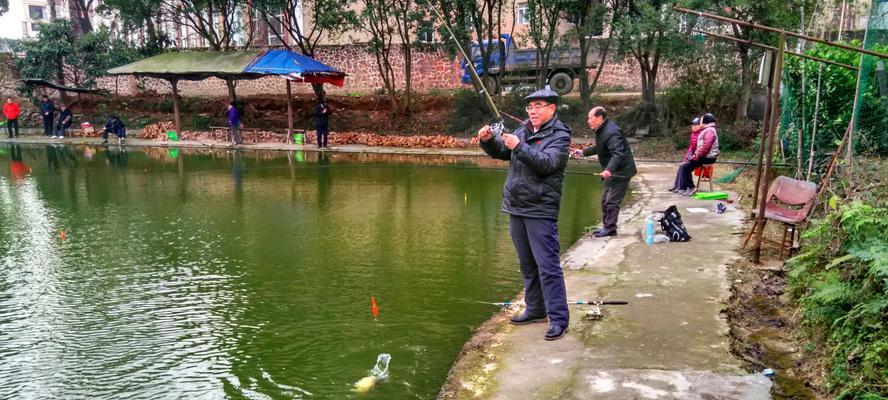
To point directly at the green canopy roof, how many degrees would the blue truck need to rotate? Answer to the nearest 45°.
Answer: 0° — it already faces it

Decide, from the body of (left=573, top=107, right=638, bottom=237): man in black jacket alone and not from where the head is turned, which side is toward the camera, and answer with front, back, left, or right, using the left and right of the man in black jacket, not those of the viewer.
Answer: left

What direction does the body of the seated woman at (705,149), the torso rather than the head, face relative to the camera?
to the viewer's left

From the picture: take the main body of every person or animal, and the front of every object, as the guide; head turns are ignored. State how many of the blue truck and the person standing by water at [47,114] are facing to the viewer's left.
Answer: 1

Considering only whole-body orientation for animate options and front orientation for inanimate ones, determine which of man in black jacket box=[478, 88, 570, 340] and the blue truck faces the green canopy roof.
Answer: the blue truck

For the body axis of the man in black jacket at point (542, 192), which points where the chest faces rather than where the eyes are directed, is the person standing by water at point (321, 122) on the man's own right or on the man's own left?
on the man's own right

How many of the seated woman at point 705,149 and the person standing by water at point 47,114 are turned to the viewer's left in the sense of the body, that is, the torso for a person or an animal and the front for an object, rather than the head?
1

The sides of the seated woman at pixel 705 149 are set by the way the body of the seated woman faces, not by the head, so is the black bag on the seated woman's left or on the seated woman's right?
on the seated woman's left

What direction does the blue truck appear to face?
to the viewer's left

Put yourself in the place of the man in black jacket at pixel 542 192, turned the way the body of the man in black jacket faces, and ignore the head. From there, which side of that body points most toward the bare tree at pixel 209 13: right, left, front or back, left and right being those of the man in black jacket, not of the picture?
right

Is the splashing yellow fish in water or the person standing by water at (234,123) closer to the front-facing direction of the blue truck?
the person standing by water
